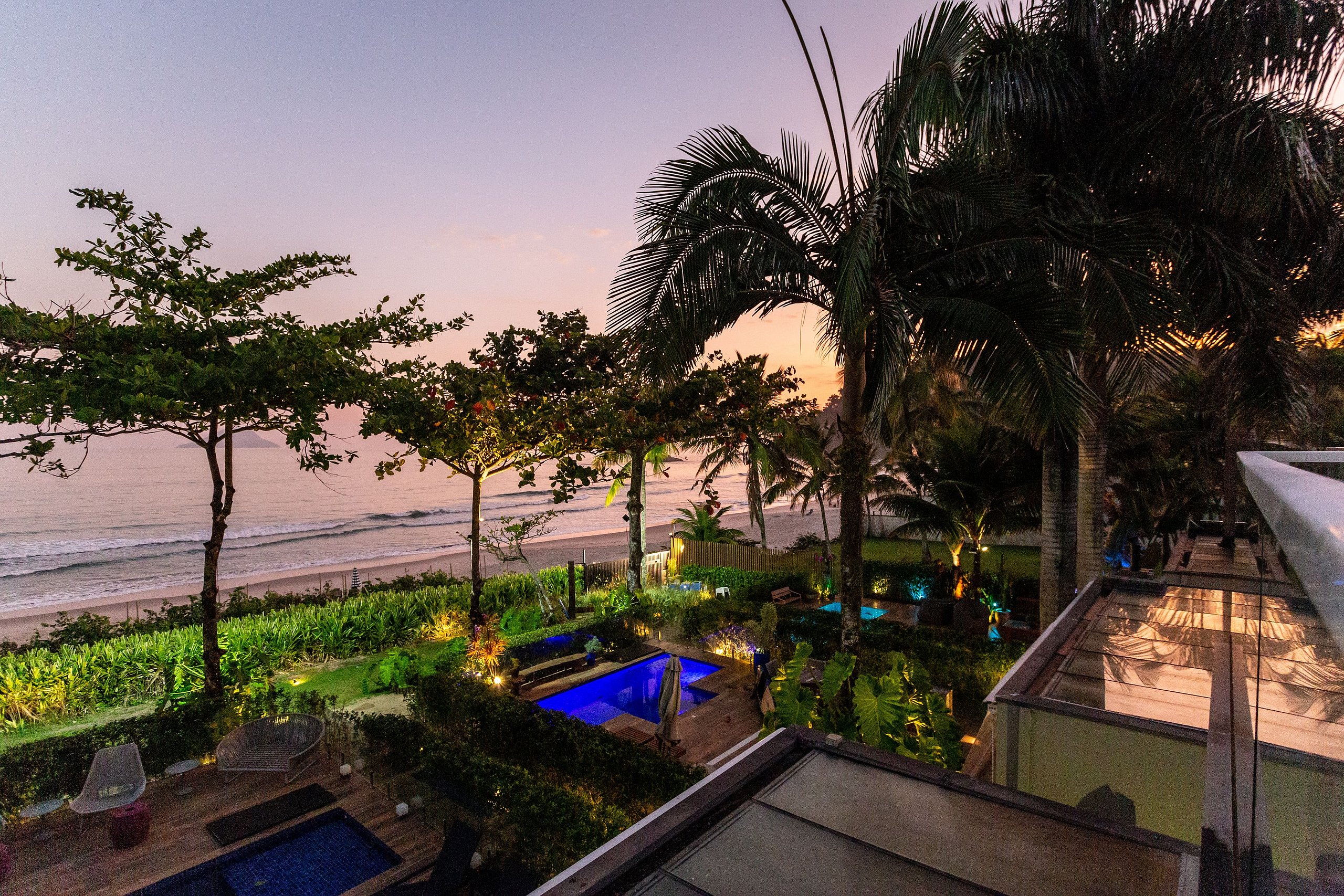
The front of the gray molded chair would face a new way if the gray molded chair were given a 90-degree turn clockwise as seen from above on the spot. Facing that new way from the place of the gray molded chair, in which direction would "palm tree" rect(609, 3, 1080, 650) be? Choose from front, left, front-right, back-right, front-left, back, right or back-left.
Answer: back

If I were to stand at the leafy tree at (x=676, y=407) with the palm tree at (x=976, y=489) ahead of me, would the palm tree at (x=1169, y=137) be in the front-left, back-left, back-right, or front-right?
front-right

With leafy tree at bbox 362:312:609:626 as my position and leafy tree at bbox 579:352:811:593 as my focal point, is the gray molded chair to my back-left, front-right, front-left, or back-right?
back-right

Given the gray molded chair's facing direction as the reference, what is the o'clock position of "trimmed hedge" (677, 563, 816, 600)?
The trimmed hedge is roughly at 7 o'clock from the gray molded chair.

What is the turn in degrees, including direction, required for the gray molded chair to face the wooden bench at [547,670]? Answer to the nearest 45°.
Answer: approximately 135° to its left

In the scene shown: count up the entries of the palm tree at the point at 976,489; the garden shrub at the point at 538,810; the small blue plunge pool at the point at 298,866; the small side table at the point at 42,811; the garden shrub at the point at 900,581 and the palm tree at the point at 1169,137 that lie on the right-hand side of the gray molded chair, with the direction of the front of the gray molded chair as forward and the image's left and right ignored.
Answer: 1

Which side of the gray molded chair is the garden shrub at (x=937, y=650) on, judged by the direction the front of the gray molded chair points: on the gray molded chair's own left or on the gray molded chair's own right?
on the gray molded chair's own left

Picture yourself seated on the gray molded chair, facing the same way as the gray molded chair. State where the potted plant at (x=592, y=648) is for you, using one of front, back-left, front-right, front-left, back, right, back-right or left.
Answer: back-left

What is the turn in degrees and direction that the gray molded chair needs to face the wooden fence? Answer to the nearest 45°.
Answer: approximately 135° to its left

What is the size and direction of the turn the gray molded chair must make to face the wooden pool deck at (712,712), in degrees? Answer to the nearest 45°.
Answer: approximately 135° to its left

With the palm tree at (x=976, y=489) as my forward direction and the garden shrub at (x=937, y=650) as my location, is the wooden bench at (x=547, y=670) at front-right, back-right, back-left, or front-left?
back-left

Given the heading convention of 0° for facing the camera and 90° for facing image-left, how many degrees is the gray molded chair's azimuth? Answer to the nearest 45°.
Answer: approximately 45°

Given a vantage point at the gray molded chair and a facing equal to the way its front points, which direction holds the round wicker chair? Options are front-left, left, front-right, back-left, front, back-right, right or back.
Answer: back-left

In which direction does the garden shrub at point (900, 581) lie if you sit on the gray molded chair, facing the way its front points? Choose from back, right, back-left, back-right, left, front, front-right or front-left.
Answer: back-left

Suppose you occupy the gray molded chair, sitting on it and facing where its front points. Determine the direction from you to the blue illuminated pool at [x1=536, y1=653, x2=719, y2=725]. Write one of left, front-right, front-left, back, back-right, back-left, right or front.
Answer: back-left

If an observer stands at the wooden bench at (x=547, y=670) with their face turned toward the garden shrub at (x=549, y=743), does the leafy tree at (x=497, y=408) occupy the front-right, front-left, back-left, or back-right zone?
back-right

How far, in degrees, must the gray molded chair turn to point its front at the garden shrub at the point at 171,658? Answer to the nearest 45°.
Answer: approximately 135° to its right
